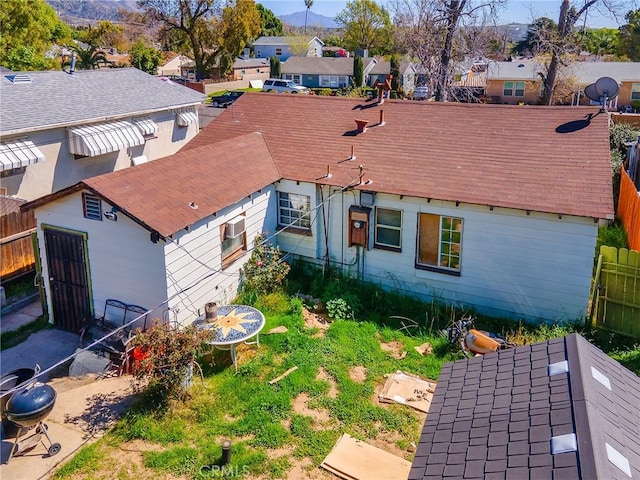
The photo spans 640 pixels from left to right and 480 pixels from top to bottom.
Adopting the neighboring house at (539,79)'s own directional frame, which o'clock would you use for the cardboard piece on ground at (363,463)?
The cardboard piece on ground is roughly at 12 o'clock from the neighboring house.

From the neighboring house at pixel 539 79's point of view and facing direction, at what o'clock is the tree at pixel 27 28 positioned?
The tree is roughly at 2 o'clock from the neighboring house.

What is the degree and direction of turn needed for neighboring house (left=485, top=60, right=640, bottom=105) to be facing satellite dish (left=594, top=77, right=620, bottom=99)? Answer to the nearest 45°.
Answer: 0° — it already faces it

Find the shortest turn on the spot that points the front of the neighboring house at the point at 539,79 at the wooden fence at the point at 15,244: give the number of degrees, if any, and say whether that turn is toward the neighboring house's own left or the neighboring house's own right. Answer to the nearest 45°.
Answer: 0° — it already faces it

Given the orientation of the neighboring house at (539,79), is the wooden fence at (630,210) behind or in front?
in front

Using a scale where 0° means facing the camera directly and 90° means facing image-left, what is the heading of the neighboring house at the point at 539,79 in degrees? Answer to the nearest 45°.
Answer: approximately 0°

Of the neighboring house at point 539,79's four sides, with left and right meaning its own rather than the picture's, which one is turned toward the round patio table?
front

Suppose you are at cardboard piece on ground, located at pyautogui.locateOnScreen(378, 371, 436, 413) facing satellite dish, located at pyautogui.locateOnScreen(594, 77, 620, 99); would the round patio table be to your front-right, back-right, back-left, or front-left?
back-left

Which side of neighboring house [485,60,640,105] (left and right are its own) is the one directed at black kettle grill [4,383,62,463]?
front

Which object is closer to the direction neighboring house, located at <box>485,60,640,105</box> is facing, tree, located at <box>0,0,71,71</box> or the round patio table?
the round patio table

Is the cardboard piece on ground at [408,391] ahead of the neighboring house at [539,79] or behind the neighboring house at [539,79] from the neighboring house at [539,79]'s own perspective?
ahead

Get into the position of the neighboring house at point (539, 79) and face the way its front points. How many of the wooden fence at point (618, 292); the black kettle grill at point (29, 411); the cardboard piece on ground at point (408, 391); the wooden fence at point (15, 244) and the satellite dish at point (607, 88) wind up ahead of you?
5
